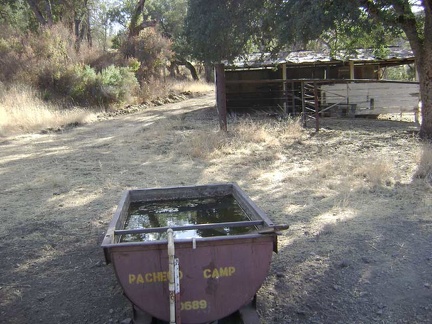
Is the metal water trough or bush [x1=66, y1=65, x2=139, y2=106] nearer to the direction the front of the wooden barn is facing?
the metal water trough

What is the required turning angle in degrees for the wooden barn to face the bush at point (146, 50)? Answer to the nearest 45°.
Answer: approximately 135° to its right

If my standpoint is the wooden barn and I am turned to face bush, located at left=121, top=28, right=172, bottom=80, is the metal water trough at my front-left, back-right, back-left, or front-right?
back-left

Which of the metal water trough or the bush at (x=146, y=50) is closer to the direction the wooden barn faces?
the metal water trough

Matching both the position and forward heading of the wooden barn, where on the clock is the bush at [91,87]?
The bush is roughly at 3 o'clock from the wooden barn.

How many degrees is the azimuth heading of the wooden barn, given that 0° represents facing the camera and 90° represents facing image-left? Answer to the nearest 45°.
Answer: approximately 0°

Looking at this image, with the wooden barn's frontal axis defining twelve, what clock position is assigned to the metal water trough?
The metal water trough is roughly at 12 o'clock from the wooden barn.

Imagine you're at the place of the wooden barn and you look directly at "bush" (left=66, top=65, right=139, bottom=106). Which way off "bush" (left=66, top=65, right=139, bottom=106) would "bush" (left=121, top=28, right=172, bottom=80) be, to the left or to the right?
right
